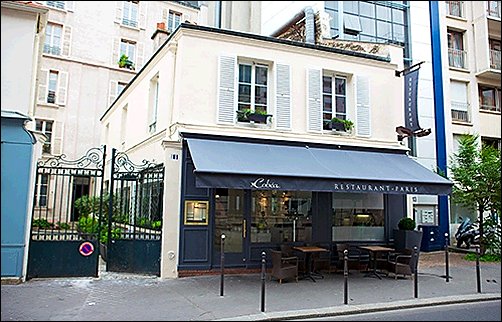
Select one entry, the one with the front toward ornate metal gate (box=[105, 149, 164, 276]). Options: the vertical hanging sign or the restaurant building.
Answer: the vertical hanging sign

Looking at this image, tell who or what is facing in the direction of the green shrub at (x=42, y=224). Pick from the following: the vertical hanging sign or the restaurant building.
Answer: the vertical hanging sign

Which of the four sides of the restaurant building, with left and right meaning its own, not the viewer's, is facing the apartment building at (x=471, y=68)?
left

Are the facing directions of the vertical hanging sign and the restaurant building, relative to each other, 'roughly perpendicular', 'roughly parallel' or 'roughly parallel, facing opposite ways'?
roughly perpendicular

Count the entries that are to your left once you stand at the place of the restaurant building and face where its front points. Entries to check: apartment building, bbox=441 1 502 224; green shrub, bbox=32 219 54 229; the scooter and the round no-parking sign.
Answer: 2

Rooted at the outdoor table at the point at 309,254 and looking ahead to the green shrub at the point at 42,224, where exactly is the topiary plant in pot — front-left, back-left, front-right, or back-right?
back-right

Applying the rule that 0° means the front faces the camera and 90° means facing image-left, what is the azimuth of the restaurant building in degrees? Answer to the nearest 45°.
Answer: approximately 315°

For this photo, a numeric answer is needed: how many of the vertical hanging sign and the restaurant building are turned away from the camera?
0

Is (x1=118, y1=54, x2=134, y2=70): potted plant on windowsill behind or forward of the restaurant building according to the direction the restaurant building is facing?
behind

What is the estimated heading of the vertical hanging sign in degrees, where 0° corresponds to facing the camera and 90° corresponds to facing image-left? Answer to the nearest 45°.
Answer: approximately 45°

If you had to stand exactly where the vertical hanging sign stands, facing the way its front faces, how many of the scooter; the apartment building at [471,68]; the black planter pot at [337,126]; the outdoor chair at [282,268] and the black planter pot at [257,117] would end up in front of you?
3
